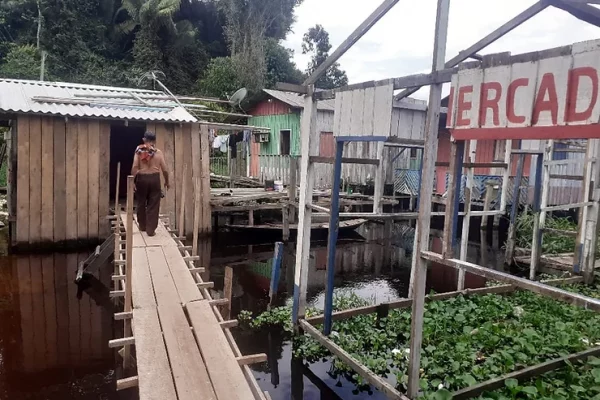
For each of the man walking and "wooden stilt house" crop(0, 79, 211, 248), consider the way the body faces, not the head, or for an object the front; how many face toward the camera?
1

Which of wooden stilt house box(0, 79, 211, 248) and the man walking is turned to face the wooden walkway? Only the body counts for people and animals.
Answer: the wooden stilt house

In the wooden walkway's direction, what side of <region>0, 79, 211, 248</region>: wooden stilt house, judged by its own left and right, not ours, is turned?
front

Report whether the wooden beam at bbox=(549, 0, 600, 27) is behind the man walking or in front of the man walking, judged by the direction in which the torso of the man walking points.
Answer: behind

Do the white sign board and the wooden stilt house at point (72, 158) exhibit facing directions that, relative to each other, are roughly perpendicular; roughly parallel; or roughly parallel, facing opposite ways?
roughly perpendicular

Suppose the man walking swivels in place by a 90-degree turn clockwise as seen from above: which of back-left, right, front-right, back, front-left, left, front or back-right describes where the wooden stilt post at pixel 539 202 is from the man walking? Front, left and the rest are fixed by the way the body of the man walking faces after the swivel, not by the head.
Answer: front

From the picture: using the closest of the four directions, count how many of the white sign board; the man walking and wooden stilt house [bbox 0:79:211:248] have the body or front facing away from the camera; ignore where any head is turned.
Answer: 1

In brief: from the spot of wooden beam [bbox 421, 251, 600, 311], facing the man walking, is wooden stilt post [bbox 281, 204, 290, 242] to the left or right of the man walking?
right

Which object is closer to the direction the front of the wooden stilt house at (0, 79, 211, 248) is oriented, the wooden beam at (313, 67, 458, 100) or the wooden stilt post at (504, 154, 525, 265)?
the wooden beam

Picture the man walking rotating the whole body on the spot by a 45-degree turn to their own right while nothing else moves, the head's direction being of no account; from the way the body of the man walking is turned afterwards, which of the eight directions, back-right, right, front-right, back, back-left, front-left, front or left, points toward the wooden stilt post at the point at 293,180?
front

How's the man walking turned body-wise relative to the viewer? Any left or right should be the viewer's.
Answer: facing away from the viewer

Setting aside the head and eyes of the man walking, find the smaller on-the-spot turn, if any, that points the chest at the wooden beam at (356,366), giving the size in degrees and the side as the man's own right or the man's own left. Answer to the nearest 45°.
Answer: approximately 135° to the man's own right

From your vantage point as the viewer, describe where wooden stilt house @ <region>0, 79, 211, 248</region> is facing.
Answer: facing the viewer

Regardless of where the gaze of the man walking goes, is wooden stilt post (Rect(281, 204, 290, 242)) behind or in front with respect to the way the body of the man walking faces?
in front

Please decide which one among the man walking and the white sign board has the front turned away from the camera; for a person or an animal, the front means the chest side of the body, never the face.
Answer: the man walking
